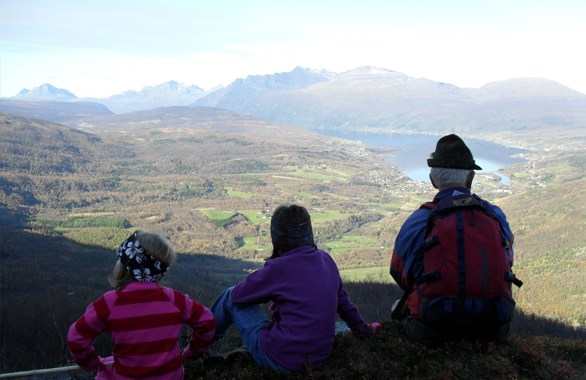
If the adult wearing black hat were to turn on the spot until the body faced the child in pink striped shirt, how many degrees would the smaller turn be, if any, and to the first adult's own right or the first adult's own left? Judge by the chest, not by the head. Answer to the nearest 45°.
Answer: approximately 135° to the first adult's own left

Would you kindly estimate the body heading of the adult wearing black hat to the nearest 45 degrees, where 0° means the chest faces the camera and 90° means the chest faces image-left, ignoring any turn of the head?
approximately 180°

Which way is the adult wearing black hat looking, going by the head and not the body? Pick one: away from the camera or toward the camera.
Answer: away from the camera

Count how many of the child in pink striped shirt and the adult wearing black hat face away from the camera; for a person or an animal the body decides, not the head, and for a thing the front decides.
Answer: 2

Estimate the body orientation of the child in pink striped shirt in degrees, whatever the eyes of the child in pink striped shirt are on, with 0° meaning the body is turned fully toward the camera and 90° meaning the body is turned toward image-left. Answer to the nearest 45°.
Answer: approximately 180°

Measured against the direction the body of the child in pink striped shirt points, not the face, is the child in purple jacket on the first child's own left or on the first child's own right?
on the first child's own right

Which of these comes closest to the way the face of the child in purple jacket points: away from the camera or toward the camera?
away from the camera

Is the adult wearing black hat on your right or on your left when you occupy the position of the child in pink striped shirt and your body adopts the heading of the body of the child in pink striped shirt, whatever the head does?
on your right

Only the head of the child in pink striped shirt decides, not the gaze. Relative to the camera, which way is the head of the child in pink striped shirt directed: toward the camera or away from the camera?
away from the camera
